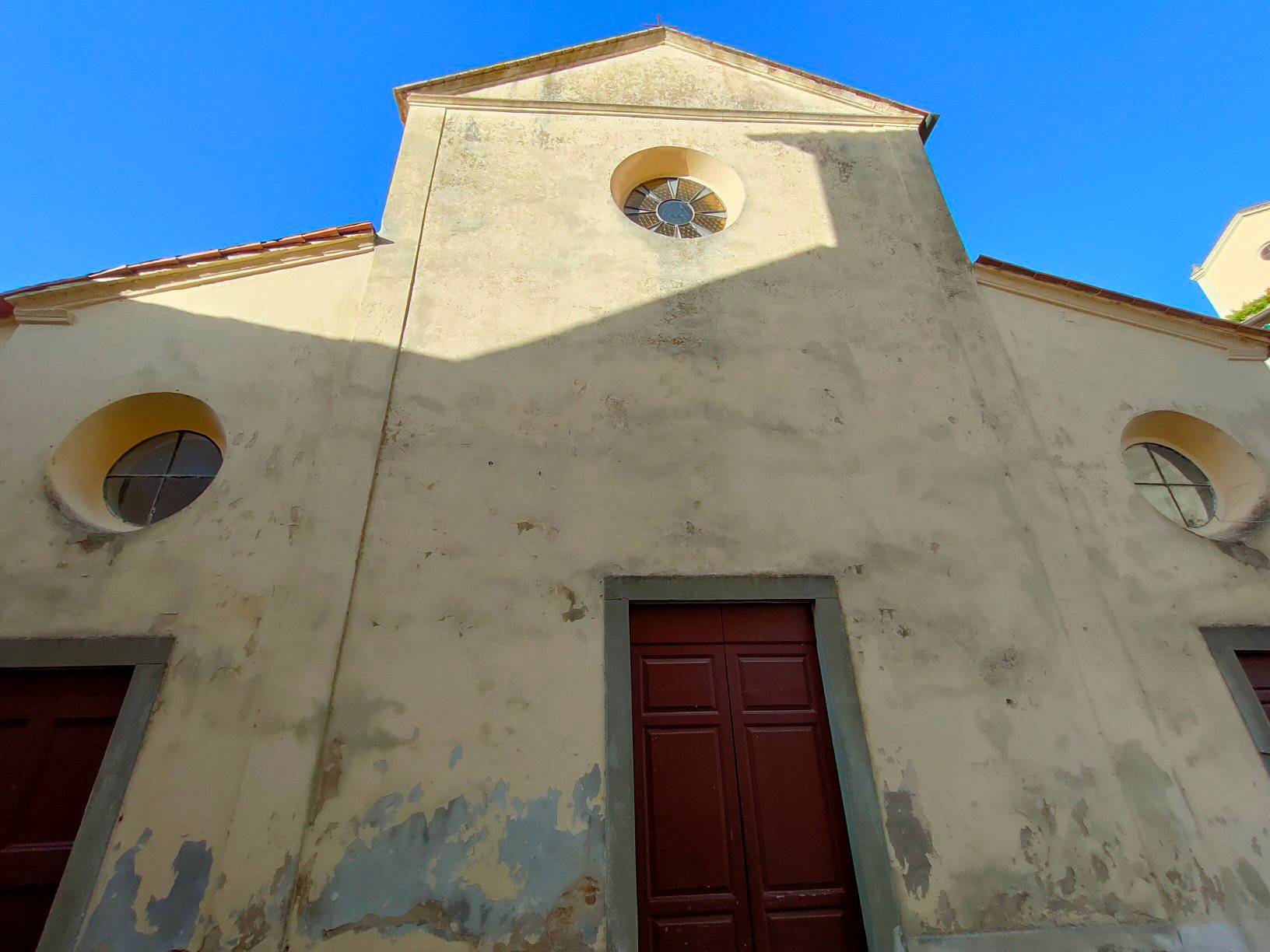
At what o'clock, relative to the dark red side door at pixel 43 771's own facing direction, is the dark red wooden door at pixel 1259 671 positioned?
The dark red wooden door is roughly at 10 o'clock from the dark red side door.

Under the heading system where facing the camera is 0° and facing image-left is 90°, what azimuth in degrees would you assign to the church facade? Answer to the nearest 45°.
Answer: approximately 0°

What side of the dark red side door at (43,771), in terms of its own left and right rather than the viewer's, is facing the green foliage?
left

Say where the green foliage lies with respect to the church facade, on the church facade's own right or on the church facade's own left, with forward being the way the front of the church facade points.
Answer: on the church facade's own left

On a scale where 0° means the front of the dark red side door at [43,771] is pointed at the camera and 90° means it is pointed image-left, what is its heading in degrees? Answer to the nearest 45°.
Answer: approximately 0°
